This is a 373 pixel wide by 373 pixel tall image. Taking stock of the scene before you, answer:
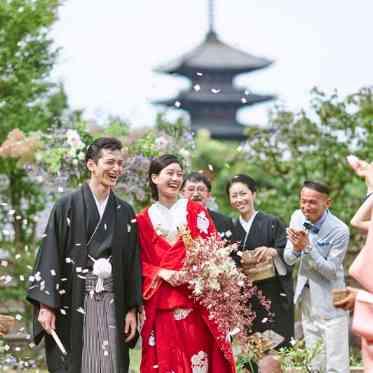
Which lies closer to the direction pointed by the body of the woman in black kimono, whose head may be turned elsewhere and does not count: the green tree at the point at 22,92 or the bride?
the bride

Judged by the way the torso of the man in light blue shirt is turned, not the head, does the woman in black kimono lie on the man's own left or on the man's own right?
on the man's own right

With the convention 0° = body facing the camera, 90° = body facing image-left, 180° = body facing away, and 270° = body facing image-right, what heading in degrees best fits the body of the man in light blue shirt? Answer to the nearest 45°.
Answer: approximately 45°

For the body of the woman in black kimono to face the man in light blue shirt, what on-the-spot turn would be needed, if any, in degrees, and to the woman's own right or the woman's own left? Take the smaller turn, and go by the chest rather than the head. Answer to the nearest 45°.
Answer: approximately 90° to the woman's own left

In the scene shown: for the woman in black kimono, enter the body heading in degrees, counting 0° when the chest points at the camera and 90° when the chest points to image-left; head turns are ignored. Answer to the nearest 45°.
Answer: approximately 45°

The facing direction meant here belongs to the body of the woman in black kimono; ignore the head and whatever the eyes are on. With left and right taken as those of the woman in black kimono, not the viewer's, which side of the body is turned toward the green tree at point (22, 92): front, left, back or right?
right
